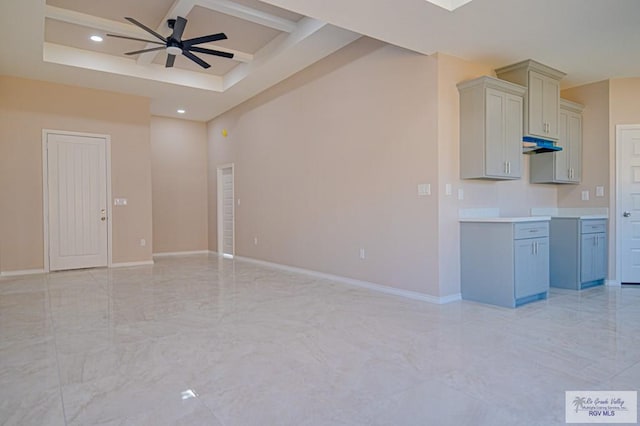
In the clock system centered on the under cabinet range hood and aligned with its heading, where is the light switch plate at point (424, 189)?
The light switch plate is roughly at 3 o'clock from the under cabinet range hood.

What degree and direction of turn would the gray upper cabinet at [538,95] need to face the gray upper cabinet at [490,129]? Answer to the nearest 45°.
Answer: approximately 90° to its right

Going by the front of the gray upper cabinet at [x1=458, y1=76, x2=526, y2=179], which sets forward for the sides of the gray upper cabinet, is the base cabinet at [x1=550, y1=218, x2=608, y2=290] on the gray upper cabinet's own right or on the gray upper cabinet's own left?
on the gray upper cabinet's own left

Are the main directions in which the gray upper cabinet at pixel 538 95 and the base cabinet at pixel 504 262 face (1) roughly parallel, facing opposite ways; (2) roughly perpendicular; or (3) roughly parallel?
roughly parallel

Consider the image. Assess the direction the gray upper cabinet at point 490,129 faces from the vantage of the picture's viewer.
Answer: facing the viewer and to the right of the viewer

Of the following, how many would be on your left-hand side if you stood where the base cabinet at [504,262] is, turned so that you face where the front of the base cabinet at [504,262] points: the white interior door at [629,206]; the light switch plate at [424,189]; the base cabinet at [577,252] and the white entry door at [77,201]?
2

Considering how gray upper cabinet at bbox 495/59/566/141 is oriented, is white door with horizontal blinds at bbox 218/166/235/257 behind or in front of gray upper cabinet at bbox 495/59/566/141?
behind

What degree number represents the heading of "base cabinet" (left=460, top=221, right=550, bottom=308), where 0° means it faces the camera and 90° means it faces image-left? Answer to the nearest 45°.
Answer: approximately 315°

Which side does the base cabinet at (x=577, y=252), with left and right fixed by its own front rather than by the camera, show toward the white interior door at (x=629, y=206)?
left

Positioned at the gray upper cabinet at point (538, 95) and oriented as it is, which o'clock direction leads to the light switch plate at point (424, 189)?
The light switch plate is roughly at 3 o'clock from the gray upper cabinet.

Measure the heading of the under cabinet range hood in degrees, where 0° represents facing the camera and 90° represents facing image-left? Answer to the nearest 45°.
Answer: approximately 315°

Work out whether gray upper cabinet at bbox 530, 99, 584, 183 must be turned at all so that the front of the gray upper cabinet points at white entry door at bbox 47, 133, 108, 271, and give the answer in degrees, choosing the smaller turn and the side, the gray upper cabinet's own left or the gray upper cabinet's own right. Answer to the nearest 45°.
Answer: approximately 135° to the gray upper cabinet's own right

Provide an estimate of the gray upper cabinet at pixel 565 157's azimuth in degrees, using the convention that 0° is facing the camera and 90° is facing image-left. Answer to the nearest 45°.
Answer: approximately 315°
